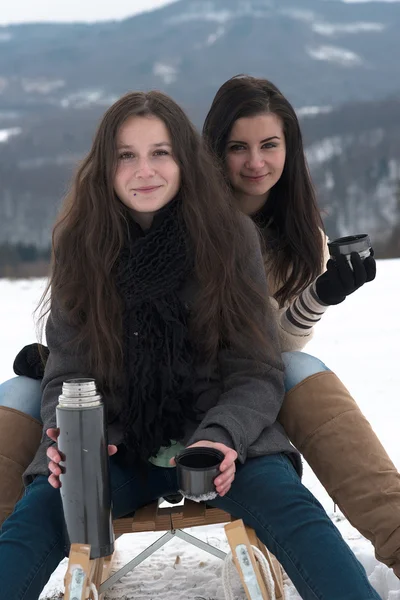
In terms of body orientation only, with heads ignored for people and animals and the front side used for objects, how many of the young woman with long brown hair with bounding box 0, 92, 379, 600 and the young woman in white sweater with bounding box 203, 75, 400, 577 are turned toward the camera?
2

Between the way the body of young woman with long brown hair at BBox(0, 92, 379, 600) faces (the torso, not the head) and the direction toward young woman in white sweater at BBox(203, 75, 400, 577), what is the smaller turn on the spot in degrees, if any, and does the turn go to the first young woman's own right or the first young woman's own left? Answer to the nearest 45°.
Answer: approximately 135° to the first young woman's own left

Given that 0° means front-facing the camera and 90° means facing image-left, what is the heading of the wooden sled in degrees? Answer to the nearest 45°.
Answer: approximately 0°

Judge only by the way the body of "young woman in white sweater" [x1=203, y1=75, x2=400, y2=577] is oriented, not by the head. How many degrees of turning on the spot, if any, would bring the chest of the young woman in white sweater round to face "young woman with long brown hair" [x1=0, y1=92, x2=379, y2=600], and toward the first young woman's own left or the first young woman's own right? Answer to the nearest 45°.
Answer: approximately 45° to the first young woman's own right
